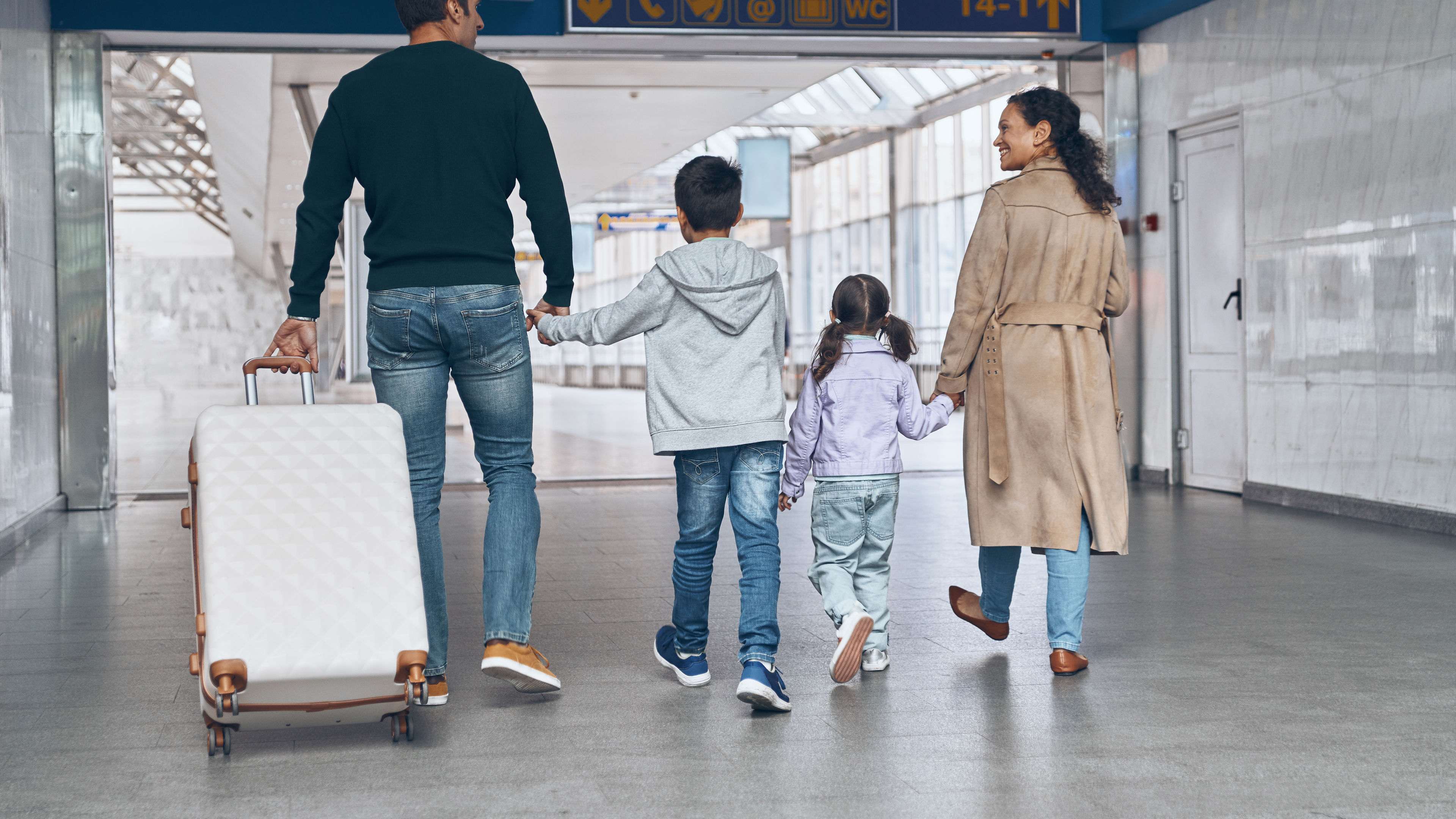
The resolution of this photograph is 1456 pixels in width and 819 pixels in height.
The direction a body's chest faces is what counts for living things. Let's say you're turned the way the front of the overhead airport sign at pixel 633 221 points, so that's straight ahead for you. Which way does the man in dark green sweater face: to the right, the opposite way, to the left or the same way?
the opposite way

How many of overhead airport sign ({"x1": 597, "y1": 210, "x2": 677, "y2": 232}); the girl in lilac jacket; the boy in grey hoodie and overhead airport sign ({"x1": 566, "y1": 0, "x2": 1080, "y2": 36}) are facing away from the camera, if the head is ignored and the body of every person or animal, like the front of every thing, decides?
2

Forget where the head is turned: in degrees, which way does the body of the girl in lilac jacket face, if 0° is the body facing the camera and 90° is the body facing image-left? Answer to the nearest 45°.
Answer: approximately 180°

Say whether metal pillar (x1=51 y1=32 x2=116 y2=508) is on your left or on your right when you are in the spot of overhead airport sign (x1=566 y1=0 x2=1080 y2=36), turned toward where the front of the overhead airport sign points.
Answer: on your right

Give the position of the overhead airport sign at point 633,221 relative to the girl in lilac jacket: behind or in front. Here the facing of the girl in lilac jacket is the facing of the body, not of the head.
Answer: in front

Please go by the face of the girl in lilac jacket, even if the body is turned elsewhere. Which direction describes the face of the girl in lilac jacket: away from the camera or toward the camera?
away from the camera

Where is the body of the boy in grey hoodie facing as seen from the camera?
away from the camera

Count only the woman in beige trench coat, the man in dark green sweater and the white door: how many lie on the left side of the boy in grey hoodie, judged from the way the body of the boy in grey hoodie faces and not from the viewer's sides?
1

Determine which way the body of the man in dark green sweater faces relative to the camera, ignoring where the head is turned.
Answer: away from the camera

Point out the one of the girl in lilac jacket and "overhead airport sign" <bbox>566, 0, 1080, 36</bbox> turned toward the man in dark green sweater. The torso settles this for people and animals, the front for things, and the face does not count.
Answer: the overhead airport sign
